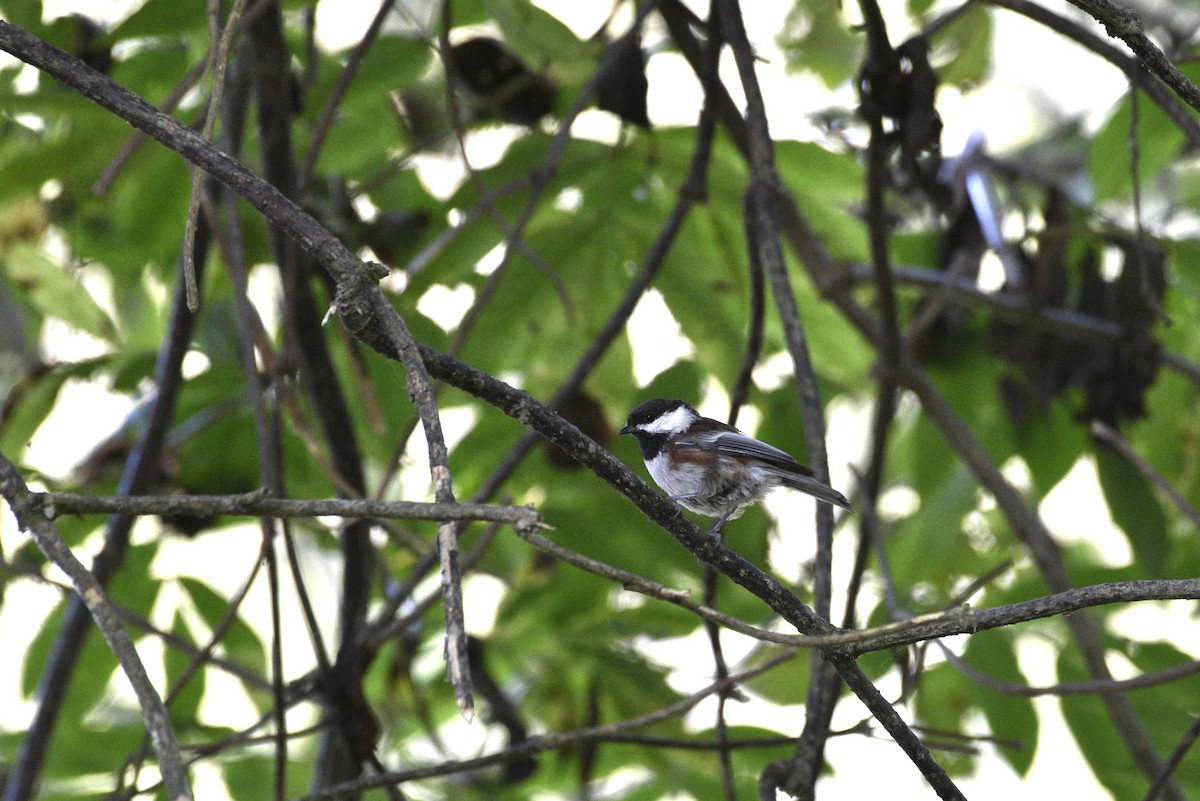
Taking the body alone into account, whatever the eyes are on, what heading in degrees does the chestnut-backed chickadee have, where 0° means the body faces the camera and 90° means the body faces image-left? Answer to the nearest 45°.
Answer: approximately 90°

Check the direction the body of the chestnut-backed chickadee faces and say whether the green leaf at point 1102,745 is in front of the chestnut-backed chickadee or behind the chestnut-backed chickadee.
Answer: behind

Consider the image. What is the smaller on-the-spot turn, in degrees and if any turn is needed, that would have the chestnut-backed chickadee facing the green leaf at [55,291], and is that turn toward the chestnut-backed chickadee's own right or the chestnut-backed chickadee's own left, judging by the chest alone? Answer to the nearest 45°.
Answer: approximately 45° to the chestnut-backed chickadee's own right
